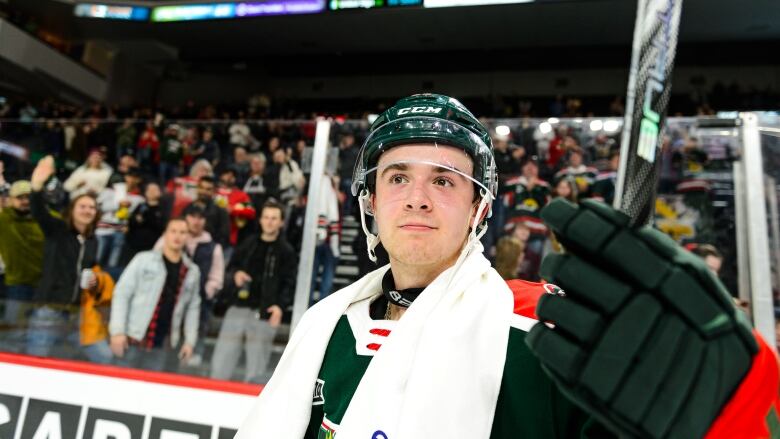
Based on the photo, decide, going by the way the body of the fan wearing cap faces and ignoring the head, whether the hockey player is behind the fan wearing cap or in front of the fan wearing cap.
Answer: in front

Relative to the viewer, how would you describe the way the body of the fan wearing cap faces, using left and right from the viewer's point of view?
facing the viewer and to the right of the viewer

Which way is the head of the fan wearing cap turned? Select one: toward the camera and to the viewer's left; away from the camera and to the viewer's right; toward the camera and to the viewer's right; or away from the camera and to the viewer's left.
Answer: toward the camera and to the viewer's right
